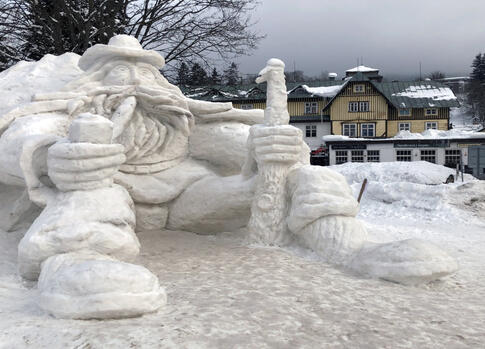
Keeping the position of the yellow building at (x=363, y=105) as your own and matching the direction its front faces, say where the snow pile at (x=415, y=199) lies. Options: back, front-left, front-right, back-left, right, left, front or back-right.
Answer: front

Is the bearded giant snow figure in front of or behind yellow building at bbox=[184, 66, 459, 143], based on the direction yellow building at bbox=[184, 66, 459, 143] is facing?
in front

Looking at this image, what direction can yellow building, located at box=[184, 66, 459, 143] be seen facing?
toward the camera

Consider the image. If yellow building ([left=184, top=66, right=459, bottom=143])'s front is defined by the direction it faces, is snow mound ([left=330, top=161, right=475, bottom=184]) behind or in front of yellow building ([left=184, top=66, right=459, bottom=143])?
in front
